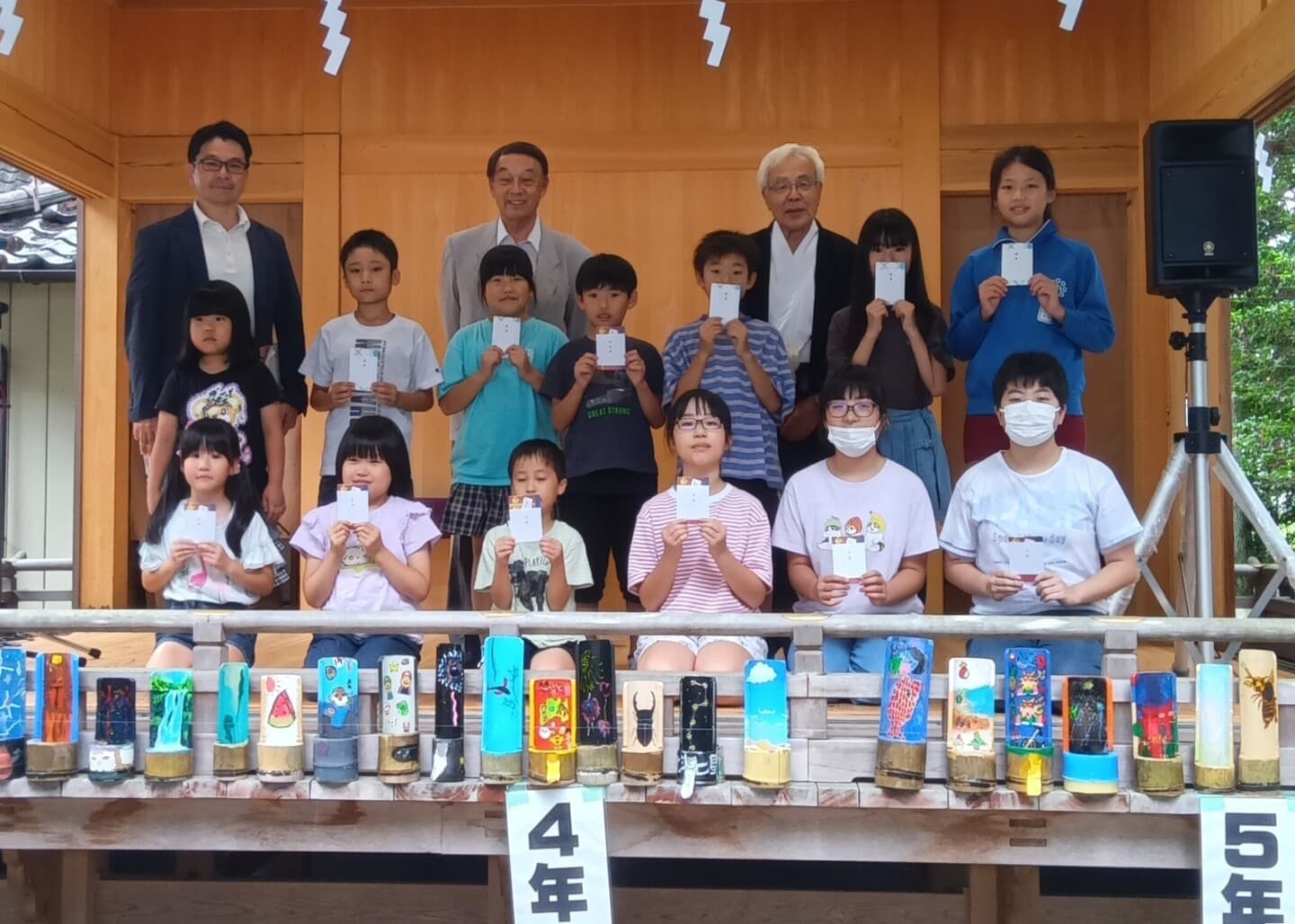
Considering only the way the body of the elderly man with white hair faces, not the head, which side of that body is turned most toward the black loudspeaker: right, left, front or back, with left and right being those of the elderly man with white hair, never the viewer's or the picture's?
left

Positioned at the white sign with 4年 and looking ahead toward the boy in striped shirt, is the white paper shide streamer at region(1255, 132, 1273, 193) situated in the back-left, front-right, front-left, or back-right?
front-right

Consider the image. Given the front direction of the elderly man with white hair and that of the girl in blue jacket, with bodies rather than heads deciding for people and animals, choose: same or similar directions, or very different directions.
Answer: same or similar directions

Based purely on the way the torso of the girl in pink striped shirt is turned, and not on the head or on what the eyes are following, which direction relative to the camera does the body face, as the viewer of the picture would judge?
toward the camera

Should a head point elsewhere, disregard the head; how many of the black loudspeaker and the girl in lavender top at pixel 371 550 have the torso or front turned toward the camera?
2

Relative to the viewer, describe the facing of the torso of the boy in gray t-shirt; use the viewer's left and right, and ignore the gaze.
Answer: facing the viewer

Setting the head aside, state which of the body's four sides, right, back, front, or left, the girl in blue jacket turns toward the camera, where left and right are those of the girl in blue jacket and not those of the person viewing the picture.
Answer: front

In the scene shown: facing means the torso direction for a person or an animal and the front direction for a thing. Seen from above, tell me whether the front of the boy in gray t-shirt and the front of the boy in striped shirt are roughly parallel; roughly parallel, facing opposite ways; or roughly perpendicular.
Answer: roughly parallel

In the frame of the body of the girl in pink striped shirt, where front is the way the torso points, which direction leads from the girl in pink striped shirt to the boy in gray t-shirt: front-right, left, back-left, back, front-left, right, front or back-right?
back-right

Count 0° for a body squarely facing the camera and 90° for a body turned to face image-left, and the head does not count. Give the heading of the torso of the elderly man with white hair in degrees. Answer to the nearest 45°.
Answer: approximately 0°

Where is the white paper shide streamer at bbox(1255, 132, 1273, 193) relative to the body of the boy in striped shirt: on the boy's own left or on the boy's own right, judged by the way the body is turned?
on the boy's own left

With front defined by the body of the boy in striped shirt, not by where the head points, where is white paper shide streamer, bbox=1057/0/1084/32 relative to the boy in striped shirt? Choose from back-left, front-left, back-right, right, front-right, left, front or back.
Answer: front-left

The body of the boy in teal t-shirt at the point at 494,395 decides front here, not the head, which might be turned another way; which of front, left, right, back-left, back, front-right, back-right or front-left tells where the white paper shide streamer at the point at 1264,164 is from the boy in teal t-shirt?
left

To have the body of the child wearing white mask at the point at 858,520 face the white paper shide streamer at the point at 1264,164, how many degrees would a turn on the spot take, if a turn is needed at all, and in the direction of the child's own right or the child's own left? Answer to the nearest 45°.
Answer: approximately 135° to the child's own left

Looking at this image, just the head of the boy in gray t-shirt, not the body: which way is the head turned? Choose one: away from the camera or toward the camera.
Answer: toward the camera
